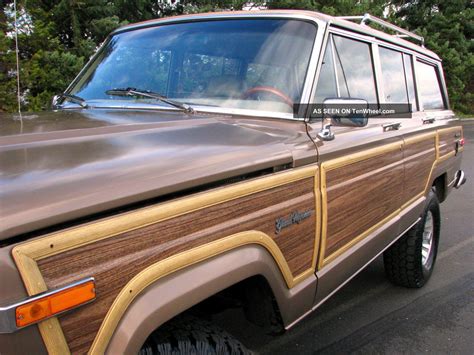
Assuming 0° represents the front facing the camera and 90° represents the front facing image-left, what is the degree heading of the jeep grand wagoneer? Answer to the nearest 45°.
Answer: approximately 45°
